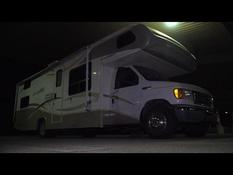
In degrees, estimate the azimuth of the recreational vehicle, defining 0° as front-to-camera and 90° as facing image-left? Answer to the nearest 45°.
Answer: approximately 315°
